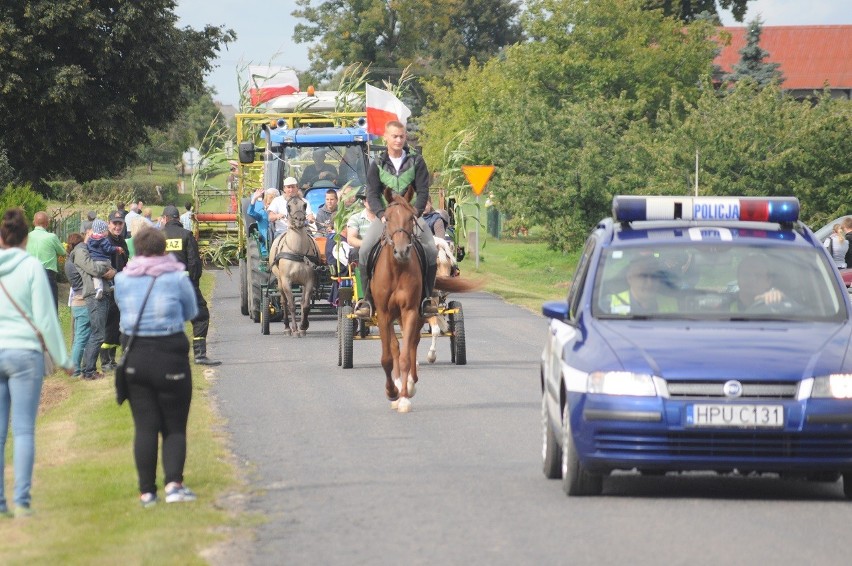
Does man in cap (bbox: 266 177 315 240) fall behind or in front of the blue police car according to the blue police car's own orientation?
behind

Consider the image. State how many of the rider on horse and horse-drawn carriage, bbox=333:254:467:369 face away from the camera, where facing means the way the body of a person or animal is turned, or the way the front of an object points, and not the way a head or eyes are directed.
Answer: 0

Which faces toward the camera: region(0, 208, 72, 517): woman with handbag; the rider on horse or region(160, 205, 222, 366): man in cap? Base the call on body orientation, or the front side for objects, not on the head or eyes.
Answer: the rider on horse

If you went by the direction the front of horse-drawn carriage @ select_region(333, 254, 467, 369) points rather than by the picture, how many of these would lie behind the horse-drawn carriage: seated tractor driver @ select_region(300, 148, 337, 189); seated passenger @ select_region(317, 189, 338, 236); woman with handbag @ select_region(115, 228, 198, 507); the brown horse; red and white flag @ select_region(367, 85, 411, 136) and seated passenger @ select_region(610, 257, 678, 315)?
3

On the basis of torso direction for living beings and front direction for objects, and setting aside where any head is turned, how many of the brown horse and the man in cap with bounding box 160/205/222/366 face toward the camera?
1

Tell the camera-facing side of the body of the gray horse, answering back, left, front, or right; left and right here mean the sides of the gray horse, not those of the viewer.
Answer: front

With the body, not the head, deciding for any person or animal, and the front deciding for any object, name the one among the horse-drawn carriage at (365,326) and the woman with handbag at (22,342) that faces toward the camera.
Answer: the horse-drawn carriage

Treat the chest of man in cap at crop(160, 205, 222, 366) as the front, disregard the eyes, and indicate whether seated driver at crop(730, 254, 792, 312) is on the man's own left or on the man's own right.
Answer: on the man's own right

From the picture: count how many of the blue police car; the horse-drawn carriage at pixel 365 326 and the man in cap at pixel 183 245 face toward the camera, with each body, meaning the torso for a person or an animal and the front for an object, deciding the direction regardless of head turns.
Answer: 2

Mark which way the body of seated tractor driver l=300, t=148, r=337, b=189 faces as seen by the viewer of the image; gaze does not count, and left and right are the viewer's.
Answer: facing the viewer

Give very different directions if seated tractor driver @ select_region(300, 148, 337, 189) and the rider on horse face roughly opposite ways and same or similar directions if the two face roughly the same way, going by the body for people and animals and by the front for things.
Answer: same or similar directions

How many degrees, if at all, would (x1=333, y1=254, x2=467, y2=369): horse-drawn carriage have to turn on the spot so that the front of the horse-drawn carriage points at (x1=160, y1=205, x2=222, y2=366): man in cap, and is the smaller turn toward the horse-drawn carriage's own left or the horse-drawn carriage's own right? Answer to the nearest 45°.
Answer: approximately 90° to the horse-drawn carriage's own right
